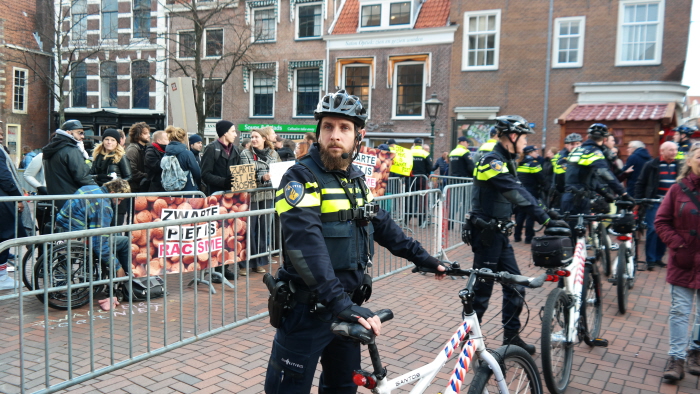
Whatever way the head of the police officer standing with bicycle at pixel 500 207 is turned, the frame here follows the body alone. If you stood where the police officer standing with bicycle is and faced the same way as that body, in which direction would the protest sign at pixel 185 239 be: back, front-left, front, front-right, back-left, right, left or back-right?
back

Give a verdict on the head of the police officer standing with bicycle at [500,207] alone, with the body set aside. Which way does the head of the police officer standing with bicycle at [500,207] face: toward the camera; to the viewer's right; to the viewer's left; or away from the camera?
to the viewer's right

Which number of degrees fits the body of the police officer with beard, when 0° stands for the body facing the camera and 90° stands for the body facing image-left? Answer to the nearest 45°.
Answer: approximately 315°

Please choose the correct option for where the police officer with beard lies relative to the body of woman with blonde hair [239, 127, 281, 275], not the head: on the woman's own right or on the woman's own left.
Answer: on the woman's own left

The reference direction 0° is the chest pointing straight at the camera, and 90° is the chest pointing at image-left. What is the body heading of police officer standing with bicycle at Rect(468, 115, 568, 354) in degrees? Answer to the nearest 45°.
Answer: approximately 270°

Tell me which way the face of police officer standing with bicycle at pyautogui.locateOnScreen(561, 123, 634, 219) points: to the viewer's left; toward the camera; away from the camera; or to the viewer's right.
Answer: away from the camera

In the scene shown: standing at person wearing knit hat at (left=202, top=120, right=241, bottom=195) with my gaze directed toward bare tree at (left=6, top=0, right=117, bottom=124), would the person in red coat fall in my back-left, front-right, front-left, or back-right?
back-right

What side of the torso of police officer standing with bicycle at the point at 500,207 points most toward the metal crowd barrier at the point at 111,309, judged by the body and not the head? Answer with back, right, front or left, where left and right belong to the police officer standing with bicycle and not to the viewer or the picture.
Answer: back

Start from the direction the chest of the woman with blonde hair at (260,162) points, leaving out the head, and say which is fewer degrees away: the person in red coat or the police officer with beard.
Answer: the police officer with beard

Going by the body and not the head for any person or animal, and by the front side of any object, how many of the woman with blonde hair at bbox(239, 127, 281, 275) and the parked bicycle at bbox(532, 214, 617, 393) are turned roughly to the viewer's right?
0

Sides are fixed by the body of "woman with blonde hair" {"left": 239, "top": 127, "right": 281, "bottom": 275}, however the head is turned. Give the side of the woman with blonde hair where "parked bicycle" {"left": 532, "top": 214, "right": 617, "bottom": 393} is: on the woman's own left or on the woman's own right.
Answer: on the woman's own left
